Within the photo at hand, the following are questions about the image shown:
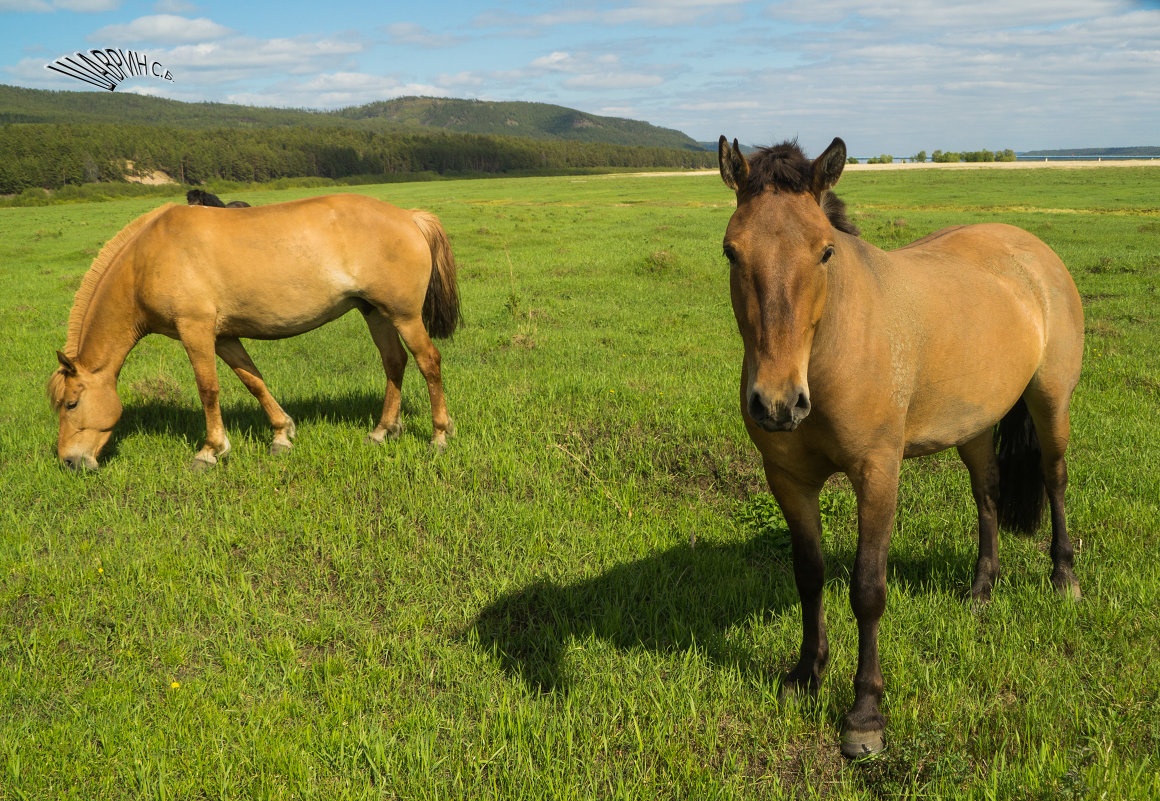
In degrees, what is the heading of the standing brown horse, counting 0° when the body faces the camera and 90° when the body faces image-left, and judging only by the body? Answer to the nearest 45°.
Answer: approximately 45°

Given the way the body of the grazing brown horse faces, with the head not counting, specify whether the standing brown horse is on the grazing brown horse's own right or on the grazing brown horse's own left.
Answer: on the grazing brown horse's own left

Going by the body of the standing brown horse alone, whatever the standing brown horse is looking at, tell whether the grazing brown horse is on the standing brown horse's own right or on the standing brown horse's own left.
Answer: on the standing brown horse's own right

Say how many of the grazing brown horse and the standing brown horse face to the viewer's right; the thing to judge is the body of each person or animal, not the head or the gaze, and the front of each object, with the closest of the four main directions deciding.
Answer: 0

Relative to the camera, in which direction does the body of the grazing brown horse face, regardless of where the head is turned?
to the viewer's left
